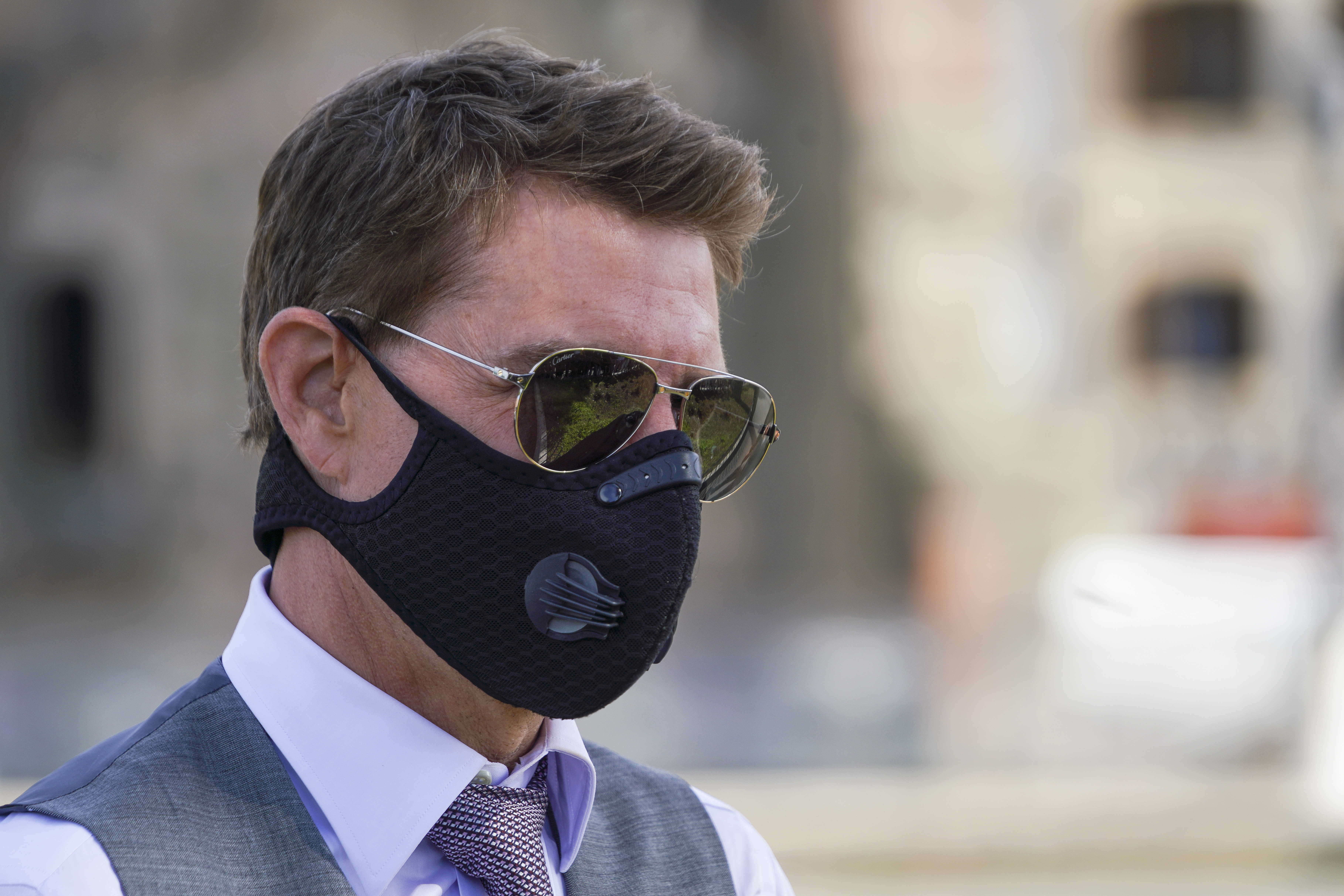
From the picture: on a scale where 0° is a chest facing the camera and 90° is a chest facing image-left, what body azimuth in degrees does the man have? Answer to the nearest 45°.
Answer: approximately 315°

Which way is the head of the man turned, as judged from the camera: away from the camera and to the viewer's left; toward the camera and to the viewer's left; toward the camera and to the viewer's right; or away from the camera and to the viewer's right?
toward the camera and to the viewer's right
